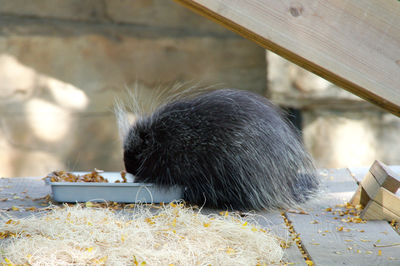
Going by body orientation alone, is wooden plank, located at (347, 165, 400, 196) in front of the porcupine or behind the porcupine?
behind

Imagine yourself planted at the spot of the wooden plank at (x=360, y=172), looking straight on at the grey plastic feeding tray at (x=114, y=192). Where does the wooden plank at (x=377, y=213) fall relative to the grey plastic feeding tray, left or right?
left

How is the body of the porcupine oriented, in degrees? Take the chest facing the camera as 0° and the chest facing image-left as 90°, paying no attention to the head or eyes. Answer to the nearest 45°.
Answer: approximately 90°

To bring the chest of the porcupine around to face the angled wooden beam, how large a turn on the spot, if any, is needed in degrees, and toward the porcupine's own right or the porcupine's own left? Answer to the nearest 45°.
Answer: approximately 180°
